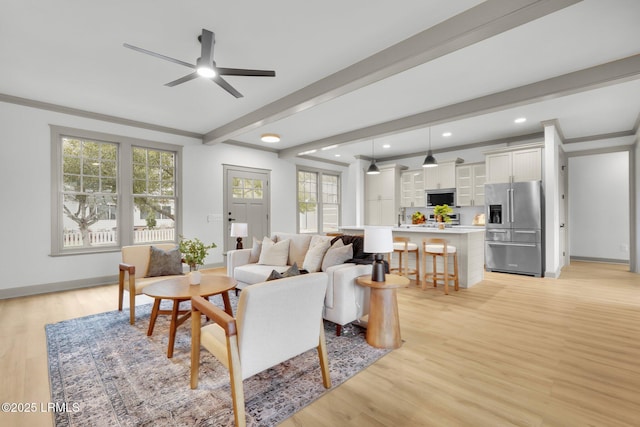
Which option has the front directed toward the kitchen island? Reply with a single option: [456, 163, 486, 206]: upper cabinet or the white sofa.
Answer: the upper cabinet

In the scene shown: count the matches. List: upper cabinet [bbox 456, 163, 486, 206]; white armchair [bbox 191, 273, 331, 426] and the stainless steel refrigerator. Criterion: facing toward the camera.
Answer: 2

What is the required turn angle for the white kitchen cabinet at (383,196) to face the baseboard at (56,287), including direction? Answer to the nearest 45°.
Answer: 0° — it already faces it

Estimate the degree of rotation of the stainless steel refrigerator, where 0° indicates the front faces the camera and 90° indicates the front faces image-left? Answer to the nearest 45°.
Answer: approximately 0°

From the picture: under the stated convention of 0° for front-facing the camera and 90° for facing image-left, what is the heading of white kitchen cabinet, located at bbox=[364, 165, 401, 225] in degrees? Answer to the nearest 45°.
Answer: approximately 45°

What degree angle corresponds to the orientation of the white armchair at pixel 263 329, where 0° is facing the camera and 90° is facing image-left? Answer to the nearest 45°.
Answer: approximately 135°

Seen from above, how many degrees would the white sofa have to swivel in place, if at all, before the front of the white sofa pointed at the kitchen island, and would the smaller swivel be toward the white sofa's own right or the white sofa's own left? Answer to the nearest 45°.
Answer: approximately 180°

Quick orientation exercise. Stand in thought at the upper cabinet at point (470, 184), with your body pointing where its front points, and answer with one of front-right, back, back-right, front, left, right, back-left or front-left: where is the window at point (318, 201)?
right

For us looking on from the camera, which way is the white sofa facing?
facing the viewer and to the left of the viewer

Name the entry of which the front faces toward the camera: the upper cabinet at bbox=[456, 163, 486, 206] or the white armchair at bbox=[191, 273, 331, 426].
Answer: the upper cabinet

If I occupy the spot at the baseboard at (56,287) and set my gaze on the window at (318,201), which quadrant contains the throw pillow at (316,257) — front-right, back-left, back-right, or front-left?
front-right

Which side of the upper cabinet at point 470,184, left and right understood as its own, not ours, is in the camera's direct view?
front

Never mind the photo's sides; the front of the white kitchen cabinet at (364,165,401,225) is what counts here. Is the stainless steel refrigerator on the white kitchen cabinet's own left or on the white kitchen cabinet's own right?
on the white kitchen cabinet's own left

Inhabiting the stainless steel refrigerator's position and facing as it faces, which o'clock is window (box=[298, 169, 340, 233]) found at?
The window is roughly at 3 o'clock from the stainless steel refrigerator.

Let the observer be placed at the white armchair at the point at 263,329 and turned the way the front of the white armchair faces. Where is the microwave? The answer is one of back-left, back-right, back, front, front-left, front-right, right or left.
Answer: right

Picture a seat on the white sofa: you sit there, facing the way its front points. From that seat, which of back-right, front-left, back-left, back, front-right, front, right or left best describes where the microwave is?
back

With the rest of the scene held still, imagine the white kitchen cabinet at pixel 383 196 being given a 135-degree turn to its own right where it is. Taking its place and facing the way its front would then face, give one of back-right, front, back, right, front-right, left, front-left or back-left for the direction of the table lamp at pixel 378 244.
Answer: back

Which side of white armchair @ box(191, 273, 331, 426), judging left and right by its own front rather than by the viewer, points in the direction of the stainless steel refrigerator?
right

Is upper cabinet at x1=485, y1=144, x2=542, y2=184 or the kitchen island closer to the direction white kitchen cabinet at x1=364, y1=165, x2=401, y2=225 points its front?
the kitchen island

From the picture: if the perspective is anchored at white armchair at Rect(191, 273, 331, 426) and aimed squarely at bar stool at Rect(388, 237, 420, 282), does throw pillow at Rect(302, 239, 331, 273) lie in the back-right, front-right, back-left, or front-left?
front-left

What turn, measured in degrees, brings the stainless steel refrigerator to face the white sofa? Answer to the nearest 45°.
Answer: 0° — it already faces it
